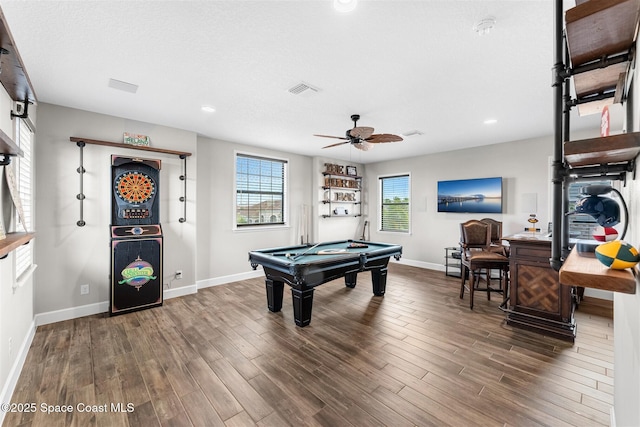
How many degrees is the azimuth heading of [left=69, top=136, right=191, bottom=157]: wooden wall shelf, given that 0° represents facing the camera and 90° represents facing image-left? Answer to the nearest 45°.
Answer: approximately 315°

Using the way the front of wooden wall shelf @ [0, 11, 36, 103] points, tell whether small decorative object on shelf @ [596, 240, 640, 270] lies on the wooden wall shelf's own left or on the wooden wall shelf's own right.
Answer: on the wooden wall shelf's own right

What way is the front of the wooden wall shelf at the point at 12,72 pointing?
to the viewer's right

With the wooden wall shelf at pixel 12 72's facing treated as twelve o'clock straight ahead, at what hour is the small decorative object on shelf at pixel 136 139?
The small decorative object on shelf is roughly at 10 o'clock from the wooden wall shelf.

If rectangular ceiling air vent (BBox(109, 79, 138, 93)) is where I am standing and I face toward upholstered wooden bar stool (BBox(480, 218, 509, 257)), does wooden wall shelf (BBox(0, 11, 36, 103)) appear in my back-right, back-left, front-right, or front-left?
back-right

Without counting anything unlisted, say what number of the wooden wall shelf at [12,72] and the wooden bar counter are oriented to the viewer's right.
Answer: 1

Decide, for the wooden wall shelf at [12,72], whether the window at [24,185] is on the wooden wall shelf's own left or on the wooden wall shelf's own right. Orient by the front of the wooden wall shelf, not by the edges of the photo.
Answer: on the wooden wall shelf's own left
